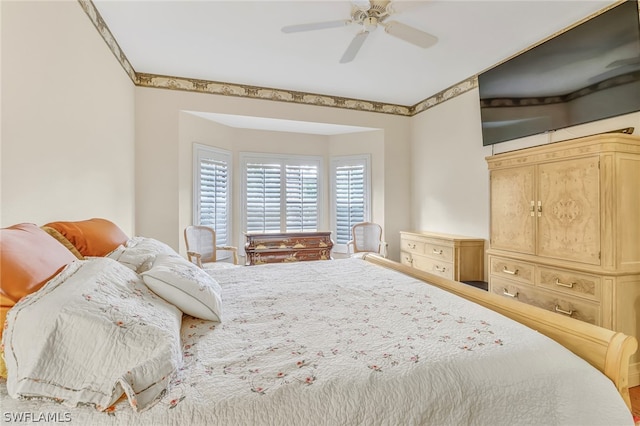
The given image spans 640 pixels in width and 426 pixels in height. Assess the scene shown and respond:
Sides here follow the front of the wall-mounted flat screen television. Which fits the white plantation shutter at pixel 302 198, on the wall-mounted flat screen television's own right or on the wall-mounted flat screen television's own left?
on the wall-mounted flat screen television's own right

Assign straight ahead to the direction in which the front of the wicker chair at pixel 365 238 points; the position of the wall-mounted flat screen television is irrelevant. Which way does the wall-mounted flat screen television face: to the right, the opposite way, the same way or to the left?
to the right

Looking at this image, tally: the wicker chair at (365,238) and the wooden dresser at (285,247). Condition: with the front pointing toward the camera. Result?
2

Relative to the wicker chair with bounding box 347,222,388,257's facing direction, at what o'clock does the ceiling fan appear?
The ceiling fan is roughly at 12 o'clock from the wicker chair.

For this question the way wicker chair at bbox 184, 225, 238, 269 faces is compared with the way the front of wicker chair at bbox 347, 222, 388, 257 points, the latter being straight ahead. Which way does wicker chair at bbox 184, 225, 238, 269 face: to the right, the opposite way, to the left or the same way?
to the left

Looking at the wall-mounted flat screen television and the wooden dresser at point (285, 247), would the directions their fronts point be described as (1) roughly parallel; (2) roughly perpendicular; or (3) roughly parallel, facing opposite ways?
roughly perpendicular

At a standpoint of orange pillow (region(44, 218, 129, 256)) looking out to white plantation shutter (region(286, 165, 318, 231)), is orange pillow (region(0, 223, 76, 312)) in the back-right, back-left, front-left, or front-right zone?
back-right

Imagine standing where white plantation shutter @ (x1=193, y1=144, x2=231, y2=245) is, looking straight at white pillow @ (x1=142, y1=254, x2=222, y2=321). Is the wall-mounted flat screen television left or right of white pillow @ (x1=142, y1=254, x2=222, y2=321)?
left

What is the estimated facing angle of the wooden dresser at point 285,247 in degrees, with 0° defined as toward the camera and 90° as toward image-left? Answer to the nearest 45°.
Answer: approximately 0°

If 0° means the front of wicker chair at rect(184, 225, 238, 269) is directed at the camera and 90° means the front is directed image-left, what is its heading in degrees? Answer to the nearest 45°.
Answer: approximately 315°

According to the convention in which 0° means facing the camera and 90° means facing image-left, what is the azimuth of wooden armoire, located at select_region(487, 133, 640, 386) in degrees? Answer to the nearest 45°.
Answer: approximately 45°
